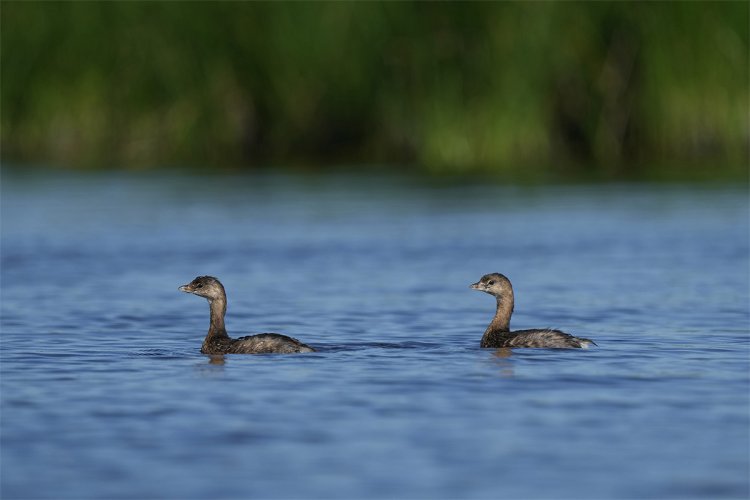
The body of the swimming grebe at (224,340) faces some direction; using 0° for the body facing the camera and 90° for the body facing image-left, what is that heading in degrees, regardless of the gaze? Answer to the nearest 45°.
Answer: approximately 90°

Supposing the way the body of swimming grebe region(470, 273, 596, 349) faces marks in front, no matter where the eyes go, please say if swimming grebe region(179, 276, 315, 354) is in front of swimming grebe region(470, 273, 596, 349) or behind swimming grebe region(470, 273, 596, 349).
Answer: in front

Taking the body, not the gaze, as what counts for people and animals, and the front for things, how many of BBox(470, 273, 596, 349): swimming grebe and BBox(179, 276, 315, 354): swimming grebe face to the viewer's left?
2

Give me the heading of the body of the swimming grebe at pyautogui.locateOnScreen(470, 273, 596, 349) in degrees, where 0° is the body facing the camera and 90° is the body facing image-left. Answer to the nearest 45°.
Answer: approximately 90°

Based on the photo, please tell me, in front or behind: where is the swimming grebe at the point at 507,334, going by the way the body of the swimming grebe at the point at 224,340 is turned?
behind
